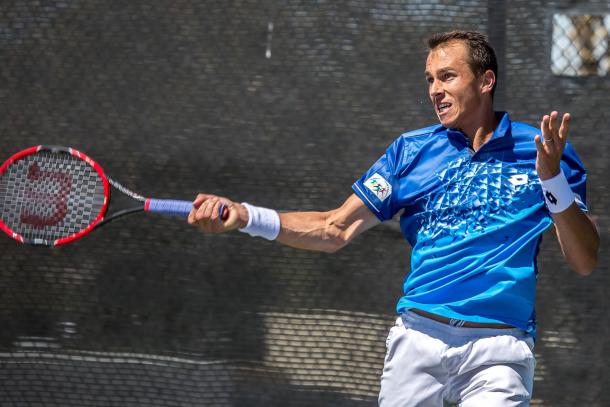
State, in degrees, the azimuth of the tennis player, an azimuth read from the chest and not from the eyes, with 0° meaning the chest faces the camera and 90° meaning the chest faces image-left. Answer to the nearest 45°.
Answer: approximately 0°
